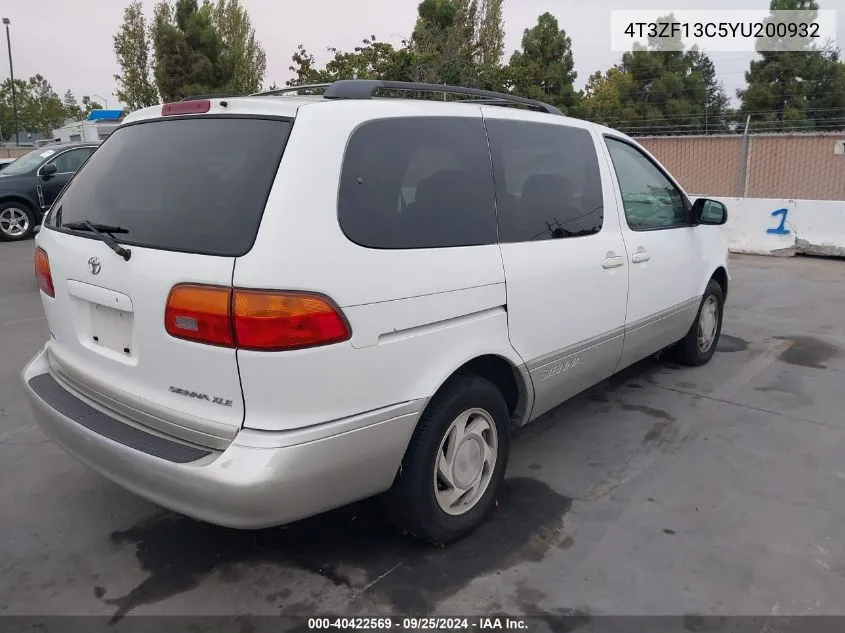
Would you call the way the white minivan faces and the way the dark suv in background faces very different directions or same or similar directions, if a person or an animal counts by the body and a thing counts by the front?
very different directions

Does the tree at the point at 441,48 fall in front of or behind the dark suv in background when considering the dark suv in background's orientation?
behind

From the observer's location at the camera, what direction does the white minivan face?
facing away from the viewer and to the right of the viewer

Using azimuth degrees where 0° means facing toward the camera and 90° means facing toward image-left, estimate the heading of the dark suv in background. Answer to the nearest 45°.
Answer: approximately 45°
